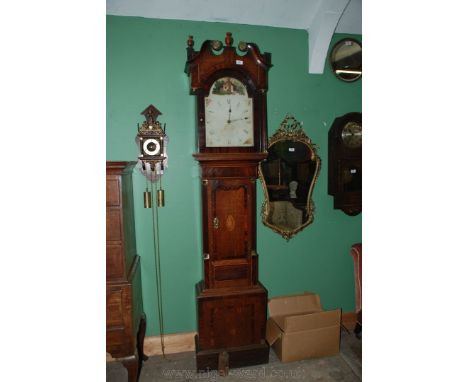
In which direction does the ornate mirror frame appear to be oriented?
toward the camera

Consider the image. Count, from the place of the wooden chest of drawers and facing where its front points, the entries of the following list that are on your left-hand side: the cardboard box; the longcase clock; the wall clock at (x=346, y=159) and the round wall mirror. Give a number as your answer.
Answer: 4

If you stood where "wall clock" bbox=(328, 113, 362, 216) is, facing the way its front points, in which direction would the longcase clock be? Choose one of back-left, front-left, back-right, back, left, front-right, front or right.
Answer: front-right

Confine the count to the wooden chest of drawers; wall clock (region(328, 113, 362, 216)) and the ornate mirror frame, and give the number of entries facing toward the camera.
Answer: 3

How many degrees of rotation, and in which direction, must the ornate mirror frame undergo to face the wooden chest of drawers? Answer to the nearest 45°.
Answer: approximately 45° to its right

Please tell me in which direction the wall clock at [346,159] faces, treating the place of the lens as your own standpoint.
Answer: facing the viewer
